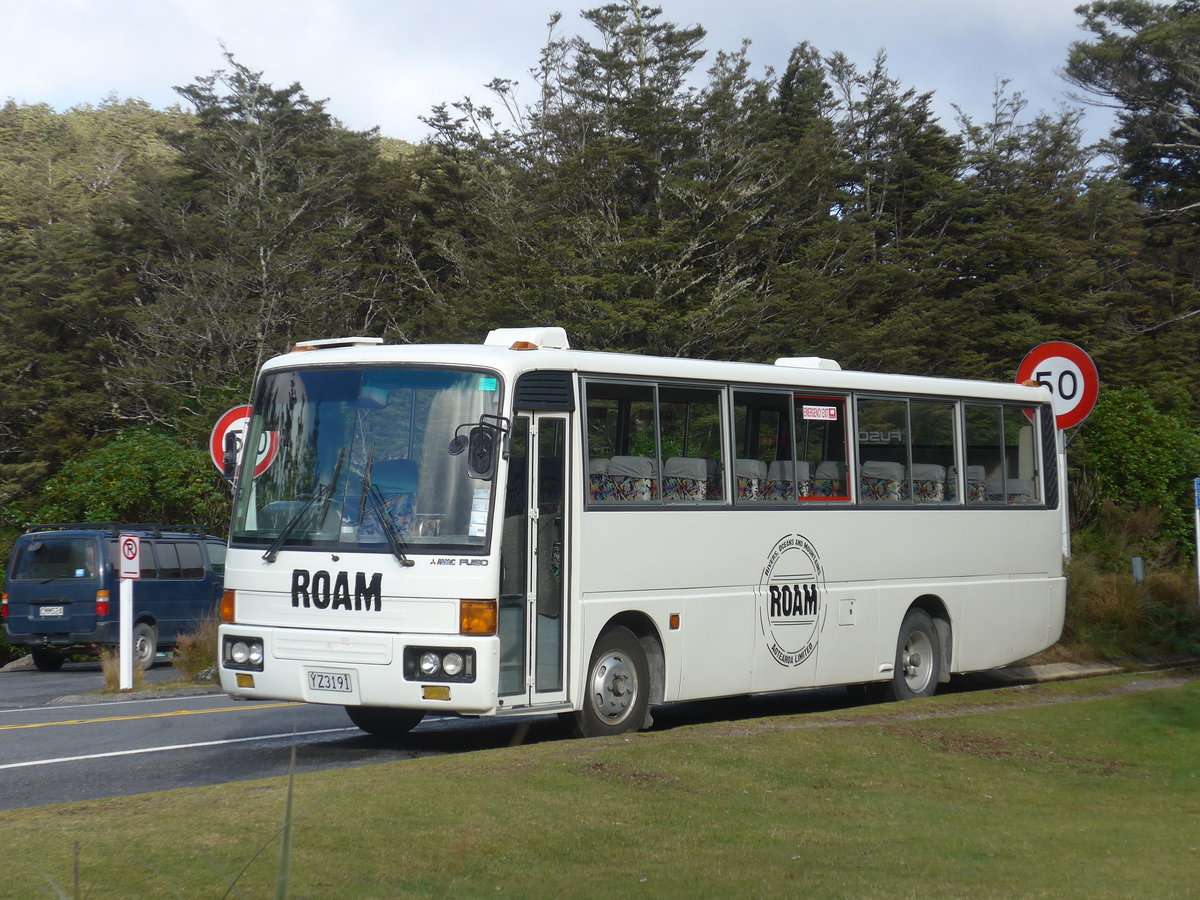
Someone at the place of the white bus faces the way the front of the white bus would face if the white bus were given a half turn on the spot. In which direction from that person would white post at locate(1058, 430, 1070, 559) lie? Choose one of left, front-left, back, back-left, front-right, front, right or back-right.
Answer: front

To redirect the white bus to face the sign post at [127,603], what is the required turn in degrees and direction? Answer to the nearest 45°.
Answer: approximately 90° to its right

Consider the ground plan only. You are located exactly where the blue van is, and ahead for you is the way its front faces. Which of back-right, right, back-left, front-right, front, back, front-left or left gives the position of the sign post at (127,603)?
back-right

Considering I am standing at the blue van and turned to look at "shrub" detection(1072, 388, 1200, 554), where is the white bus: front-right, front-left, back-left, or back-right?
front-right

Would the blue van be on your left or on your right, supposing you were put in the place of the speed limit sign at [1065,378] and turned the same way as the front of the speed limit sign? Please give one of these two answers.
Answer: on your right

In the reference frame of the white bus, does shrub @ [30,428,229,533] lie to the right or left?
on its right

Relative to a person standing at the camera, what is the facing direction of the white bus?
facing the viewer and to the left of the viewer

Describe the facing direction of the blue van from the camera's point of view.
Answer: facing away from the viewer and to the right of the viewer

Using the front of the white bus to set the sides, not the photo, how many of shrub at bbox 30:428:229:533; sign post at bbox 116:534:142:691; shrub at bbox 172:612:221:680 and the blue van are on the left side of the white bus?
0

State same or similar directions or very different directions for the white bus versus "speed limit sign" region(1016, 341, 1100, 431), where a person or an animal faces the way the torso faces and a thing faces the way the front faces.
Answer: same or similar directions

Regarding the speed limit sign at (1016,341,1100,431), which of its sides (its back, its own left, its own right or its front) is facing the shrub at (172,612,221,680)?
right

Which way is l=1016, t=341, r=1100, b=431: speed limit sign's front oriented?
toward the camera

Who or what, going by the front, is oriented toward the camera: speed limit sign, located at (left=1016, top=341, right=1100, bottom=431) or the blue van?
the speed limit sign

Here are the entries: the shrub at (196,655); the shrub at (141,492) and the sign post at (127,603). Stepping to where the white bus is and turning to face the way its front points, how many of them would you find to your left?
0
